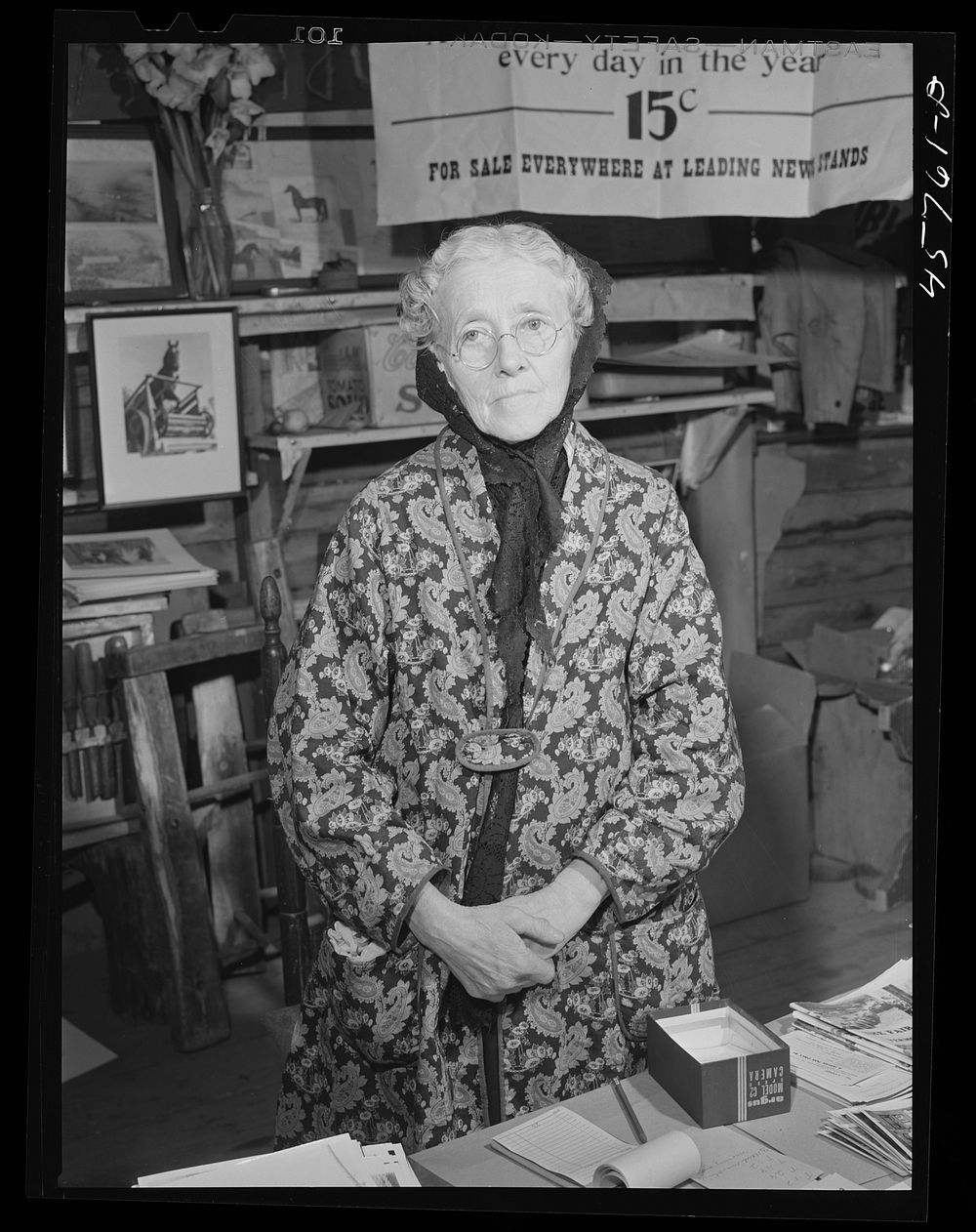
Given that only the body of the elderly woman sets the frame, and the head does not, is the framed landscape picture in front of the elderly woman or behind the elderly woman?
behind
